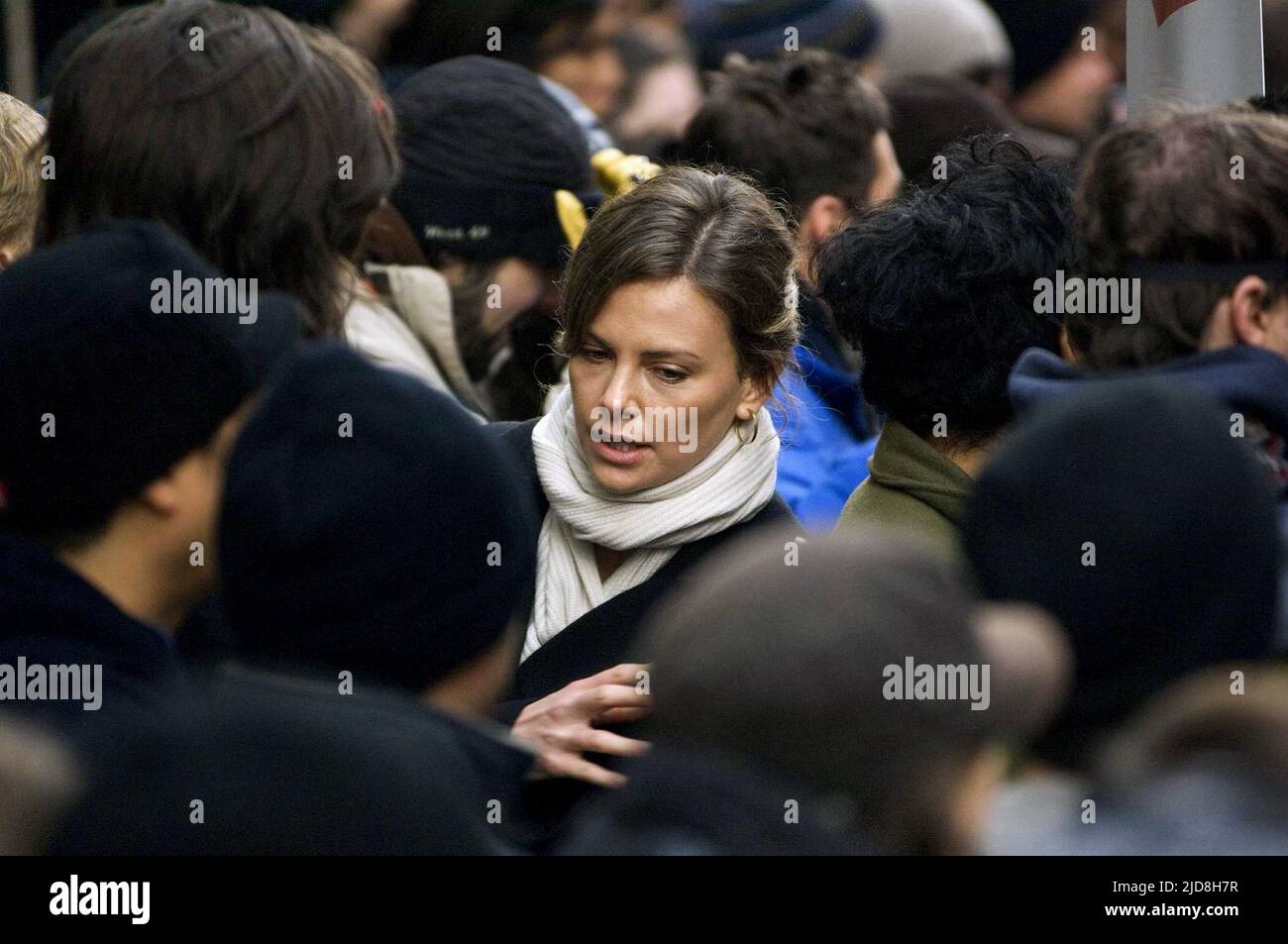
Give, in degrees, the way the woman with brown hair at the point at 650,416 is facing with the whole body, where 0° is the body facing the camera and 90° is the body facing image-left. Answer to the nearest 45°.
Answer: approximately 45°
